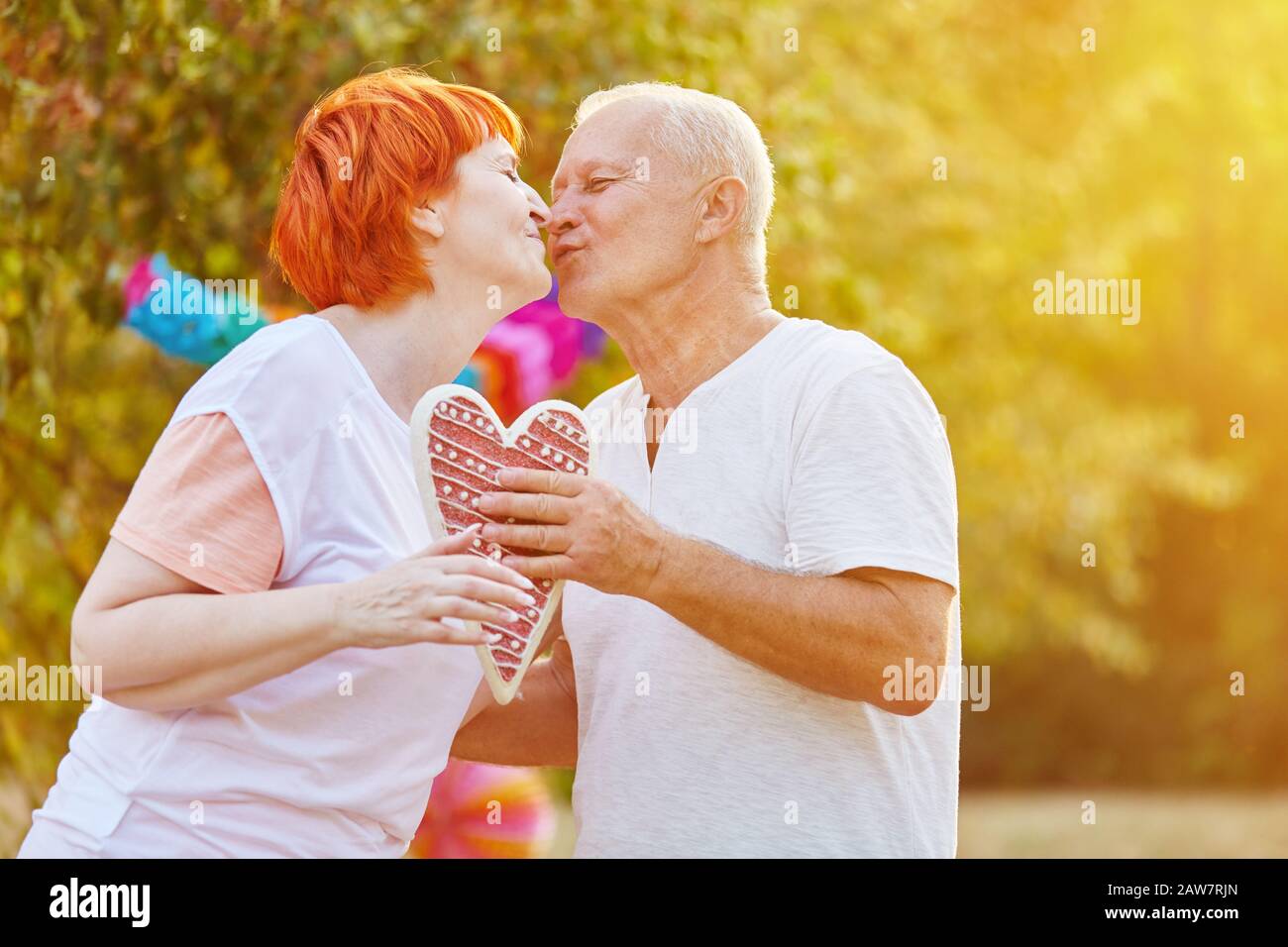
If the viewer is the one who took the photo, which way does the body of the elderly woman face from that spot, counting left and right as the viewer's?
facing to the right of the viewer

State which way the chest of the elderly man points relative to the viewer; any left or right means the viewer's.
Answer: facing the viewer and to the left of the viewer

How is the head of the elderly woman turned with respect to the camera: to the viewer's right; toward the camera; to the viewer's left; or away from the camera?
to the viewer's right

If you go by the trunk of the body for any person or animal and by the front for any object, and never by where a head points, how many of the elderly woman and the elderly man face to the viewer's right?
1
